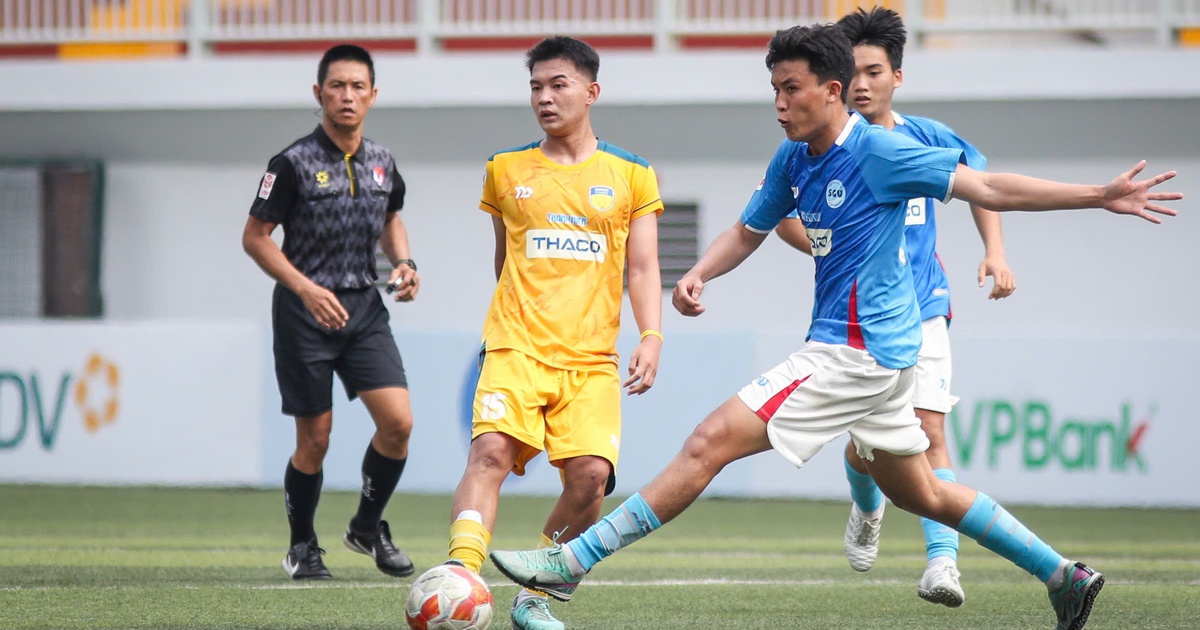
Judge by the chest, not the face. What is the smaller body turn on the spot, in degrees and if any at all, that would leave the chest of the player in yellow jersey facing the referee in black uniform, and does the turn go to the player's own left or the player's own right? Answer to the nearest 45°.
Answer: approximately 135° to the player's own right

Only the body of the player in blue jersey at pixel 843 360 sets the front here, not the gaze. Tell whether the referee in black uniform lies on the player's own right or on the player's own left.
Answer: on the player's own right

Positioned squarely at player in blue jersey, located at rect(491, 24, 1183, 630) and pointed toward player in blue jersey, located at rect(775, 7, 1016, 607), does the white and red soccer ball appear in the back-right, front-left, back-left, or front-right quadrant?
back-left

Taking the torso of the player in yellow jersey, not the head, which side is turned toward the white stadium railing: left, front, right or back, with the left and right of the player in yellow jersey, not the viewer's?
back

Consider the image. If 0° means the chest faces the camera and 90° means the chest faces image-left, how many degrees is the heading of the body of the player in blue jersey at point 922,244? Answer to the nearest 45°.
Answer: approximately 45°

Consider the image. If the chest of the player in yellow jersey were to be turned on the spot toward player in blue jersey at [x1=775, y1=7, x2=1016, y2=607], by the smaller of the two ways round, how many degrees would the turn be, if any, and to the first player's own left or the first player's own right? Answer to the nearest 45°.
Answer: approximately 135° to the first player's own left

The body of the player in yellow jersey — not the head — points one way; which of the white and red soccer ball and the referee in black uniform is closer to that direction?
the white and red soccer ball

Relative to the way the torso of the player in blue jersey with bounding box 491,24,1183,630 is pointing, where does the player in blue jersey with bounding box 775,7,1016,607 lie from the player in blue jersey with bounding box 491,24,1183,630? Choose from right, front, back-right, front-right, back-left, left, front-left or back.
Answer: back-right

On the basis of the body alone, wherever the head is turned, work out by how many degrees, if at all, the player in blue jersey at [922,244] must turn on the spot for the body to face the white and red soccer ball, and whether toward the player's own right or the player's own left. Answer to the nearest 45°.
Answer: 0° — they already face it

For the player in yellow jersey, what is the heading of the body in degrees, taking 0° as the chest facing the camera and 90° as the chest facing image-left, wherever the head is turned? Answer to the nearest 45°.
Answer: approximately 0°

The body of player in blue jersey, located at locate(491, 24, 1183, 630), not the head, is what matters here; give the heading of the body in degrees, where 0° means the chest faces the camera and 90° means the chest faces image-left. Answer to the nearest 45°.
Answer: approximately 45°
